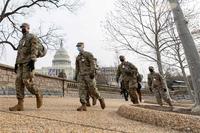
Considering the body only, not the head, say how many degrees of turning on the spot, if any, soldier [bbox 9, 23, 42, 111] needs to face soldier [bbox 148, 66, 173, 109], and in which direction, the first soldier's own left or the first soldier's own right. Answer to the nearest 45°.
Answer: approximately 180°

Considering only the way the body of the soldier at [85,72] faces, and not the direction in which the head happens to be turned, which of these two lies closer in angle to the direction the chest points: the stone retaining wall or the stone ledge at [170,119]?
the stone ledge

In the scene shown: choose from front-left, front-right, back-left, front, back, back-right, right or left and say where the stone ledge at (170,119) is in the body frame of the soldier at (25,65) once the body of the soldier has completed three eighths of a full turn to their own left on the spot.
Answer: front-right

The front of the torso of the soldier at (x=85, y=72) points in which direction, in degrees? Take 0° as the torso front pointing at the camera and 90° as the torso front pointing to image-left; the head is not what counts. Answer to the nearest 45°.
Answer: approximately 45°

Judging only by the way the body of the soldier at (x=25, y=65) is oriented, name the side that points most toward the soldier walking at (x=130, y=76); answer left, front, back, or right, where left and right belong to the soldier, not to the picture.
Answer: back

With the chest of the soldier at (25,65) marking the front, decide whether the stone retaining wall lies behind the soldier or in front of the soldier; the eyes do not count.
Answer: behind

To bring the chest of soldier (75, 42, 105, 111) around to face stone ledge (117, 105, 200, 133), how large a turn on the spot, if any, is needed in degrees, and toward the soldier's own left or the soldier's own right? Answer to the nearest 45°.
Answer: approximately 90° to the soldier's own left

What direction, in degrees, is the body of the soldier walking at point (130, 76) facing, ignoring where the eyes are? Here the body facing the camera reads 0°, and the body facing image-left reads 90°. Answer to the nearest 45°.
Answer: approximately 45°

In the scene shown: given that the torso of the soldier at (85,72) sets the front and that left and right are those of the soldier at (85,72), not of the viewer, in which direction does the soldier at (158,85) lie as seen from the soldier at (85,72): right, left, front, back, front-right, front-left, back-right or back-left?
back

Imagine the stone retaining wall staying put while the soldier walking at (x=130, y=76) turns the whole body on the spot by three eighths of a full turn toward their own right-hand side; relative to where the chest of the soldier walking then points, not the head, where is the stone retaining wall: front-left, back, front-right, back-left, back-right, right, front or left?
front-left

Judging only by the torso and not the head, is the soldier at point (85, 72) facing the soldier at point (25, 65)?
yes
